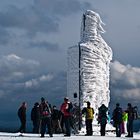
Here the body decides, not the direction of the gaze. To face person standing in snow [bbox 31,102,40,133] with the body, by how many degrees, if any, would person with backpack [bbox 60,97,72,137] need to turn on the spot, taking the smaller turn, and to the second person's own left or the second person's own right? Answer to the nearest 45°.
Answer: approximately 45° to the second person's own right

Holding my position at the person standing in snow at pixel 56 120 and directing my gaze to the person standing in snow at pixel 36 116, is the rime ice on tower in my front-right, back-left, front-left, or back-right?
back-right

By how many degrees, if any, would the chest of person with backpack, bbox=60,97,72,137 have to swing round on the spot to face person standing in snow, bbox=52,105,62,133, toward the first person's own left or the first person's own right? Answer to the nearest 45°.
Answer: approximately 90° to the first person's own right

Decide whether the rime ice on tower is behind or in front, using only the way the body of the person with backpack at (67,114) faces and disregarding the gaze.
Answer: in front

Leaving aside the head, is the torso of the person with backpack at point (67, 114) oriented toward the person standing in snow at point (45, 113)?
no

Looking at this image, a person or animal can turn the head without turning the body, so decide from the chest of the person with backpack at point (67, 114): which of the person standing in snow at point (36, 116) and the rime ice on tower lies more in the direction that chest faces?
the person standing in snow
